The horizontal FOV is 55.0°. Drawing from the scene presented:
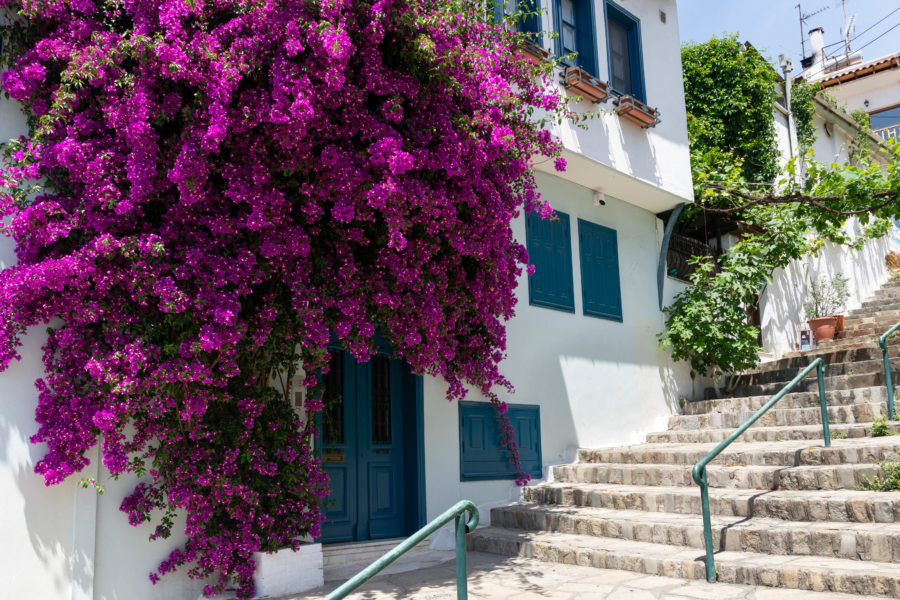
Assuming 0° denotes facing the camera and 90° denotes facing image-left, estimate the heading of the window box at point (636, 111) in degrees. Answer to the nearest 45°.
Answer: approximately 315°

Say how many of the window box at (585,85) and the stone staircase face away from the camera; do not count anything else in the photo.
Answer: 0

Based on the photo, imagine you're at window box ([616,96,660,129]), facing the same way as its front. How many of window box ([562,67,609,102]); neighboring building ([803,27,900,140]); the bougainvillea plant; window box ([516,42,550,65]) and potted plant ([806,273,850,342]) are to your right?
3

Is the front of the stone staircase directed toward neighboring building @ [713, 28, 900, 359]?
no

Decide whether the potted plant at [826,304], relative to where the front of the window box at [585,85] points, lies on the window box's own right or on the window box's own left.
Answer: on the window box's own left

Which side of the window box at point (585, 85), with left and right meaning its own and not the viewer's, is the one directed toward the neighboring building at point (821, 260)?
left

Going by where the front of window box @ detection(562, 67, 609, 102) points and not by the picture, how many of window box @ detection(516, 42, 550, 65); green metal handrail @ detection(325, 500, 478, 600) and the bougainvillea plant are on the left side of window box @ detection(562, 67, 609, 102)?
0

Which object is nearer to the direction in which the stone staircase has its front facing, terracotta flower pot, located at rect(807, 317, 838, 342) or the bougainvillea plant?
the bougainvillea plant

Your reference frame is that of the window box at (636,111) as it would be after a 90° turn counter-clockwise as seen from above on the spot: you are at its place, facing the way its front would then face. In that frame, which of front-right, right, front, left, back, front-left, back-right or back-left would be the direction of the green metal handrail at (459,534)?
back-right

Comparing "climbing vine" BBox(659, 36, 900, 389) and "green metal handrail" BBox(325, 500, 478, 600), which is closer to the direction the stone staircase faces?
the green metal handrail

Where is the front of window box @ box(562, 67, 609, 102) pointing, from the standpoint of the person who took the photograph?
facing the viewer and to the right of the viewer

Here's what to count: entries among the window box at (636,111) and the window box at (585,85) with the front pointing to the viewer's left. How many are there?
0

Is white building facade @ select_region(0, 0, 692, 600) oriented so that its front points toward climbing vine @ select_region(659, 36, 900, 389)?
no

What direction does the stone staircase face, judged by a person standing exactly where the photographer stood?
facing the viewer and to the left of the viewer

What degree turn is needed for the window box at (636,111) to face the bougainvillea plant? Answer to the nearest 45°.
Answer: approximately 90° to its right

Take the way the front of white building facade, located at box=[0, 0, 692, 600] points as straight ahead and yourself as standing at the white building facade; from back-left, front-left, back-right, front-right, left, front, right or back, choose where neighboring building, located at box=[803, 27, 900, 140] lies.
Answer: left
